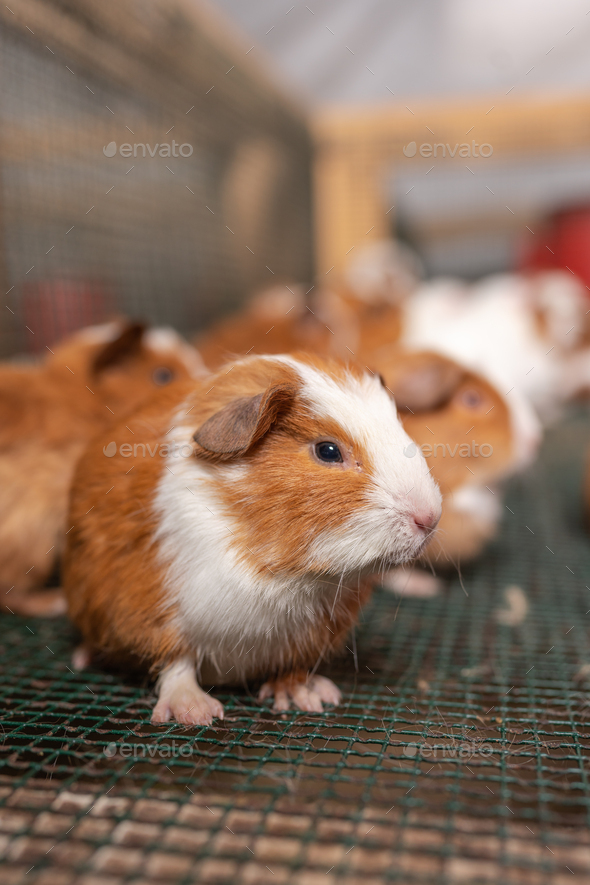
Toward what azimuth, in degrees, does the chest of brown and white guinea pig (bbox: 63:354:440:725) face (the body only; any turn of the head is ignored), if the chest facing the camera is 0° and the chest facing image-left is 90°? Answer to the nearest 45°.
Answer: approximately 315°

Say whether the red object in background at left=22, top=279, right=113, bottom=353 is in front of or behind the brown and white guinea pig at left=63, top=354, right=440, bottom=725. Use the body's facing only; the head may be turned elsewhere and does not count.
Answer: behind

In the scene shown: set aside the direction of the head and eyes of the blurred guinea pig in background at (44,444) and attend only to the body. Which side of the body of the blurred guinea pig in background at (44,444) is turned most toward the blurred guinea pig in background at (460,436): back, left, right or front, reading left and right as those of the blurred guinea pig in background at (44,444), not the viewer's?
front

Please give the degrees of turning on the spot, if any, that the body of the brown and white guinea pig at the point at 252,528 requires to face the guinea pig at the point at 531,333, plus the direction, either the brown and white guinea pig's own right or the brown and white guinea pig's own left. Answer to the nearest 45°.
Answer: approximately 90° to the brown and white guinea pig's own left

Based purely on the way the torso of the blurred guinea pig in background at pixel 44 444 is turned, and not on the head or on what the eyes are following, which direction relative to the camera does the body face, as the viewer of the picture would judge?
to the viewer's right

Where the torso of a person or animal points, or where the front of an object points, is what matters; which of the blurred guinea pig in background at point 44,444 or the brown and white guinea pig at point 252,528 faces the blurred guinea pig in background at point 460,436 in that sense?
the blurred guinea pig in background at point 44,444
